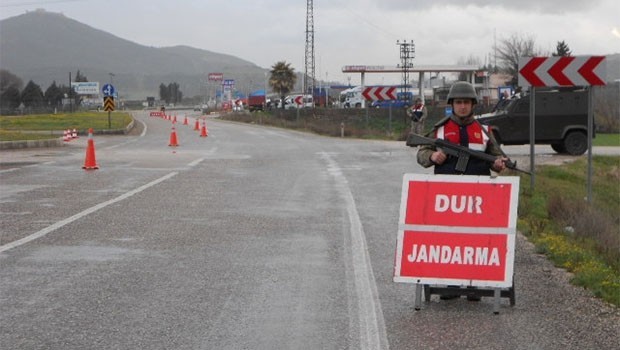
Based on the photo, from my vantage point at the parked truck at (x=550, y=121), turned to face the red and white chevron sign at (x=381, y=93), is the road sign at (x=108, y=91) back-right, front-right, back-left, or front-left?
front-left

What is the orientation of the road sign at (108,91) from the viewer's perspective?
toward the camera

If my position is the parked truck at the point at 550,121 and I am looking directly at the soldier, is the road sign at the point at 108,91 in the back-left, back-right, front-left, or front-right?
back-right

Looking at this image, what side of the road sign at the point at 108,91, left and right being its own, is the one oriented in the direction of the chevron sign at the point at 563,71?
front

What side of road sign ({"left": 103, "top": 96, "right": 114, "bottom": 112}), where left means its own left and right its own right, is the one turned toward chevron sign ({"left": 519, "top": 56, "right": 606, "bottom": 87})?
front

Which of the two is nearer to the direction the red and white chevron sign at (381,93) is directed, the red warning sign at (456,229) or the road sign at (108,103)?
the red warning sign

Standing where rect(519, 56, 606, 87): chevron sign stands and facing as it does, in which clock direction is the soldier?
The soldier is roughly at 12 o'clock from the chevron sign.

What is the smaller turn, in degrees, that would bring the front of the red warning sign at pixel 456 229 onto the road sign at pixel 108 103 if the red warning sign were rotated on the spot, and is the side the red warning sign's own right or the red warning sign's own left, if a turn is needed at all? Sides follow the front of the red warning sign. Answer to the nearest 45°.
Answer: approximately 135° to the red warning sign's own right

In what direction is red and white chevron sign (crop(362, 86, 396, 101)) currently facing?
toward the camera

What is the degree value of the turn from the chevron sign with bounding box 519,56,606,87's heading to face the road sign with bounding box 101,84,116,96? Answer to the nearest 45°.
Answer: approximately 135° to its right
